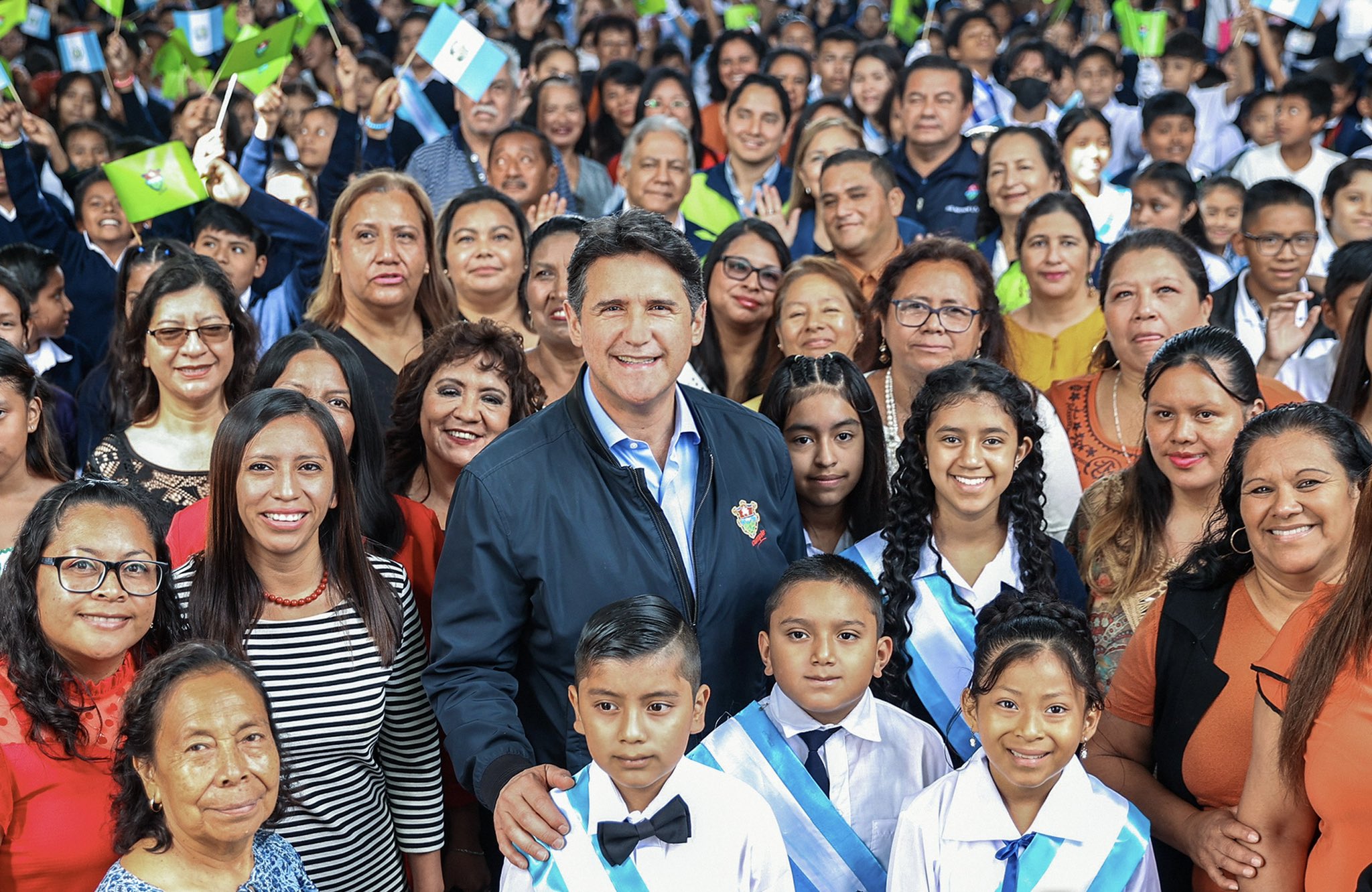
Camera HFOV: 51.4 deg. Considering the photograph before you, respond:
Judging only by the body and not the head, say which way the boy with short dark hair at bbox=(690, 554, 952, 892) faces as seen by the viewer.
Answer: toward the camera

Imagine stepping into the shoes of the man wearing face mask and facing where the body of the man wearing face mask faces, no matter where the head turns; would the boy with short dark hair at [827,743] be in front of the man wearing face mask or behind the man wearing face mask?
in front

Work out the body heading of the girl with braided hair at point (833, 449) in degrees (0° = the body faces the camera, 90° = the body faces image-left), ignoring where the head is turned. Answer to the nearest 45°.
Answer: approximately 0°

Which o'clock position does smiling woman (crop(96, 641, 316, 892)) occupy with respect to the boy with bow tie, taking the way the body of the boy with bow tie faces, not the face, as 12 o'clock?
The smiling woman is roughly at 3 o'clock from the boy with bow tie.

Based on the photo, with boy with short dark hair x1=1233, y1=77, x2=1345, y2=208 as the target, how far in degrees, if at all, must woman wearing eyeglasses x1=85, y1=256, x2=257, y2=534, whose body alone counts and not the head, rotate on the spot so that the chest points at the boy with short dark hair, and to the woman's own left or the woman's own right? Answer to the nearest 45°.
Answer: approximately 90° to the woman's own left

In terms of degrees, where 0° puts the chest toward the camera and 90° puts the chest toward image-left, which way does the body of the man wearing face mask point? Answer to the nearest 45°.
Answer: approximately 0°

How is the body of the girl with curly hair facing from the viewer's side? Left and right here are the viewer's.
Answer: facing the viewer

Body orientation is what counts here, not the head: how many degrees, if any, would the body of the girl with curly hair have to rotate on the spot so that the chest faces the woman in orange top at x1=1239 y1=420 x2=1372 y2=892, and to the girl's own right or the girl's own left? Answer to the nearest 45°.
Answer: approximately 45° to the girl's own left

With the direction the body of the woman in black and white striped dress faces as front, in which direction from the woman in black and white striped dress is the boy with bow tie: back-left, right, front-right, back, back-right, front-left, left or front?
front-left

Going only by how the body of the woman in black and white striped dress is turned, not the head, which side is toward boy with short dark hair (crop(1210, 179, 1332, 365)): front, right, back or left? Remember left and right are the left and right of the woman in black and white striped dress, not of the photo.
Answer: left

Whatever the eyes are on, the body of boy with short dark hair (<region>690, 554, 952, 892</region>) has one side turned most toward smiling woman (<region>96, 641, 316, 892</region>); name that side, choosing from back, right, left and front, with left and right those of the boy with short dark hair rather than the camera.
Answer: right

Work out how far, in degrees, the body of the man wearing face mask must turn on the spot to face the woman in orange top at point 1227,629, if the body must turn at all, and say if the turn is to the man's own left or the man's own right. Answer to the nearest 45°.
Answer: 0° — they already face them
